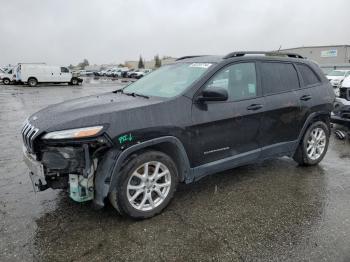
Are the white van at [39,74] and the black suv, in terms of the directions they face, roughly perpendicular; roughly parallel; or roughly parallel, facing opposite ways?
roughly parallel, facing opposite ways

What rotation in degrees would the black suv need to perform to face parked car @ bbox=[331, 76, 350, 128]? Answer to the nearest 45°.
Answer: approximately 180°

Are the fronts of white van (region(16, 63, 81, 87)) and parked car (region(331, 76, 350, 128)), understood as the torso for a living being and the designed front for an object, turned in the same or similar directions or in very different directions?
very different directions

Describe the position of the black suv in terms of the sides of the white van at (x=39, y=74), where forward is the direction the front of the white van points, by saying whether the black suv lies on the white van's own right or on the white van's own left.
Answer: on the white van's own right

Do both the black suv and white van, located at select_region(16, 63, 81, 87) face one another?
no

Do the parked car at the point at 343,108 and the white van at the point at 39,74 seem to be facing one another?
no

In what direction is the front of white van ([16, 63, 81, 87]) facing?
to the viewer's right

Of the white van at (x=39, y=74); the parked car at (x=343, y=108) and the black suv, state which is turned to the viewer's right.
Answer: the white van

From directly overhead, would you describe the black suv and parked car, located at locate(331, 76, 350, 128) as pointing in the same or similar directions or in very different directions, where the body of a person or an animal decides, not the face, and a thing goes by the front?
same or similar directions

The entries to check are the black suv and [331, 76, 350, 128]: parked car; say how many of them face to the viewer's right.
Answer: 0

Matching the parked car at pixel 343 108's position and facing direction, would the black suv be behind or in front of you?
in front

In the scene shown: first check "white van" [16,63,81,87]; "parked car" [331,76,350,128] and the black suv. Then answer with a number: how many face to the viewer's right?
1

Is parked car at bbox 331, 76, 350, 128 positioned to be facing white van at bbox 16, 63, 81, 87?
no

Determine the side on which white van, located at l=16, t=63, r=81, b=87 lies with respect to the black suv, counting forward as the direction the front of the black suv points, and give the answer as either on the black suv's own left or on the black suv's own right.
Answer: on the black suv's own right

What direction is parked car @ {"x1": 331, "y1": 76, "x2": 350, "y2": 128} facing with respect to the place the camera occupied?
facing the viewer and to the left of the viewer
